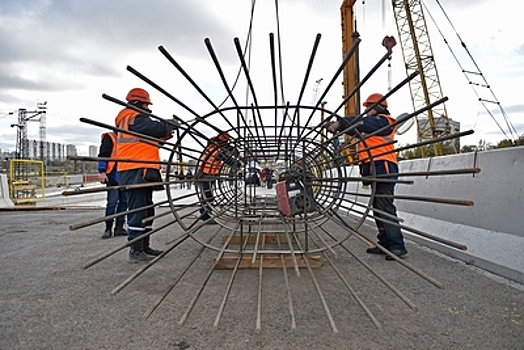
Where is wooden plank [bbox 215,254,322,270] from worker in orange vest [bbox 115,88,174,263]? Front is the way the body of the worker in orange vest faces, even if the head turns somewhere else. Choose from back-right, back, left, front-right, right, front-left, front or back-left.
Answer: front-right

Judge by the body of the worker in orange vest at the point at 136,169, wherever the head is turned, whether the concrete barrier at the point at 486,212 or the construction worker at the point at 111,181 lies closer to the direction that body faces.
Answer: the concrete barrier

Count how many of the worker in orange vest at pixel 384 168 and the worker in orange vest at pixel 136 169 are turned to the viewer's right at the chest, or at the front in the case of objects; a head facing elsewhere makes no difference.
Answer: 1

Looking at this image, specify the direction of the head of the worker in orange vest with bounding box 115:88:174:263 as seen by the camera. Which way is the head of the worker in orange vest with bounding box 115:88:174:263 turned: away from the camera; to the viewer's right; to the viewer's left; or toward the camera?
to the viewer's right

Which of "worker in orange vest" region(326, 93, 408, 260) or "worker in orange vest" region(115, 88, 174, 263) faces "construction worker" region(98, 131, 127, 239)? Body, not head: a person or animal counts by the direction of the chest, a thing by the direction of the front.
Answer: "worker in orange vest" region(326, 93, 408, 260)

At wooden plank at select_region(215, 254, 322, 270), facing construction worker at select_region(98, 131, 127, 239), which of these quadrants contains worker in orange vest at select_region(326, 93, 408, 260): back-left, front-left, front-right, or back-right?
back-right

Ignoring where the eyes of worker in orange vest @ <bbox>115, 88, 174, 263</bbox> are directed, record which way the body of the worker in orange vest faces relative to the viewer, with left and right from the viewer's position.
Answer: facing to the right of the viewer

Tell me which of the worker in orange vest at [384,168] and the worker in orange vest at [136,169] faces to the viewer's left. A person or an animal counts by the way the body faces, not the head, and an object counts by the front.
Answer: the worker in orange vest at [384,168]

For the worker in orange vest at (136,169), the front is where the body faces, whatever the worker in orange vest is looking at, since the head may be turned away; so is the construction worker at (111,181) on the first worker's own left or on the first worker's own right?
on the first worker's own left

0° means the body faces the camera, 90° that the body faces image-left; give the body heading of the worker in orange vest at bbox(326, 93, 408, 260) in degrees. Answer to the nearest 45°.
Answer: approximately 90°

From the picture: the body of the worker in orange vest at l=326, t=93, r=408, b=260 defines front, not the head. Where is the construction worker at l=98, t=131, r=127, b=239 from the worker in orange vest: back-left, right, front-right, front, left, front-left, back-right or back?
front

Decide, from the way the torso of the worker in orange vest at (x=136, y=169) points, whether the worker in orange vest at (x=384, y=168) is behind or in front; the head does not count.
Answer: in front

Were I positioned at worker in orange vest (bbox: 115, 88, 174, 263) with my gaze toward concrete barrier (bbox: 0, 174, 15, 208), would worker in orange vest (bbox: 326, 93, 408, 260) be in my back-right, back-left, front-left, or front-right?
back-right
